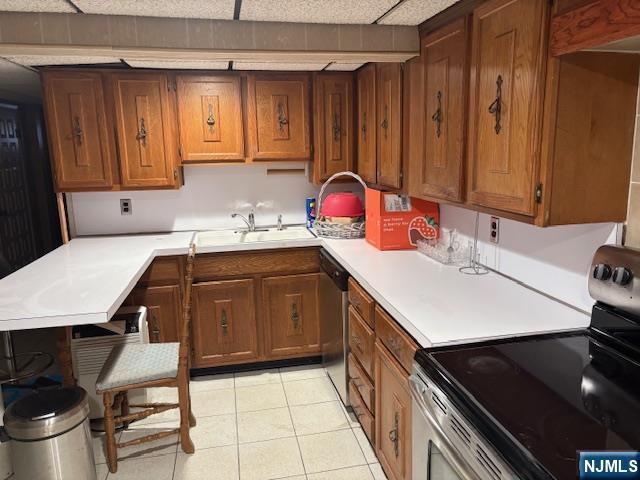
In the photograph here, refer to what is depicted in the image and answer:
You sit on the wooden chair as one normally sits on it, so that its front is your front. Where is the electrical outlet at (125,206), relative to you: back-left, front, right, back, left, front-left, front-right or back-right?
right

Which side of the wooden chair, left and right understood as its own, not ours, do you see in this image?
left

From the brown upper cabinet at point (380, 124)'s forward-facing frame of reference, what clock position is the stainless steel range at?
The stainless steel range is roughly at 10 o'clock from the brown upper cabinet.

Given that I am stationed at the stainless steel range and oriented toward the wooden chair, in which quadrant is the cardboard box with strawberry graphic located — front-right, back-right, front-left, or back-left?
front-right

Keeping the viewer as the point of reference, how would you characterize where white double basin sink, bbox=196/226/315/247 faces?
facing the viewer

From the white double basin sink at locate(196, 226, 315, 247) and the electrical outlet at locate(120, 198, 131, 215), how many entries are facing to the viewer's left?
0

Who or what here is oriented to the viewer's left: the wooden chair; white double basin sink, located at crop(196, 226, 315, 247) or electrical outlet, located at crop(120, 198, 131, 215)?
the wooden chair

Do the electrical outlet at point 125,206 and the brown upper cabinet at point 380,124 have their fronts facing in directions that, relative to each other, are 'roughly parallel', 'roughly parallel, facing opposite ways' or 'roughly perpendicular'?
roughly perpendicular

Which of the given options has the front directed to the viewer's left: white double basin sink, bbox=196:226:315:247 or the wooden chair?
the wooden chair

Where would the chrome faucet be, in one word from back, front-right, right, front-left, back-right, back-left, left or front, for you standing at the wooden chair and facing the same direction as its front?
back-right

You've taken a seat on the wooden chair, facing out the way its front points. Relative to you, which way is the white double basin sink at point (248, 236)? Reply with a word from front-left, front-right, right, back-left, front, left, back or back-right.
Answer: back-right

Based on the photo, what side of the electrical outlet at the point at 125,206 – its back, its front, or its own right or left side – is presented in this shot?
front

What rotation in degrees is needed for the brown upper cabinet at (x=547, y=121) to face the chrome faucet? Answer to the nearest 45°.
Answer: approximately 90° to its right

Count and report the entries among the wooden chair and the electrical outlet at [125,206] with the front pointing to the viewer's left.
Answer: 1

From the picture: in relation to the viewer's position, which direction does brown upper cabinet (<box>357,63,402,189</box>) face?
facing the viewer and to the left of the viewer

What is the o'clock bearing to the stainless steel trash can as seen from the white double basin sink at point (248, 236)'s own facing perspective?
The stainless steel trash can is roughly at 1 o'clock from the white double basin sink.

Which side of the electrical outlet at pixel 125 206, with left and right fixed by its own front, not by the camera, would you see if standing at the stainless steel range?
front

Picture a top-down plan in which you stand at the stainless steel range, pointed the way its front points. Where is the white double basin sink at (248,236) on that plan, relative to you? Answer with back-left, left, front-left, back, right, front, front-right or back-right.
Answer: right

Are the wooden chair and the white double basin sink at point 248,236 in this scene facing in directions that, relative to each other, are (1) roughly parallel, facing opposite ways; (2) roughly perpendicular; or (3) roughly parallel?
roughly perpendicular

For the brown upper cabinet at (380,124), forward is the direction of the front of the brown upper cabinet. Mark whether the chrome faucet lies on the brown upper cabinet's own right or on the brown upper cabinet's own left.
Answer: on the brown upper cabinet's own right

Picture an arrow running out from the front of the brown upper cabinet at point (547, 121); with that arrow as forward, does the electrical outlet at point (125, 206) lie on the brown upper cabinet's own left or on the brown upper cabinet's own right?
on the brown upper cabinet's own right

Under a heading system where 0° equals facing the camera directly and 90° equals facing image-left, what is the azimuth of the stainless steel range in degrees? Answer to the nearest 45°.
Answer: approximately 45°

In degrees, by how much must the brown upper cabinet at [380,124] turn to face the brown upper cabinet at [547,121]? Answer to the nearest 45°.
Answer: approximately 45° to its left
